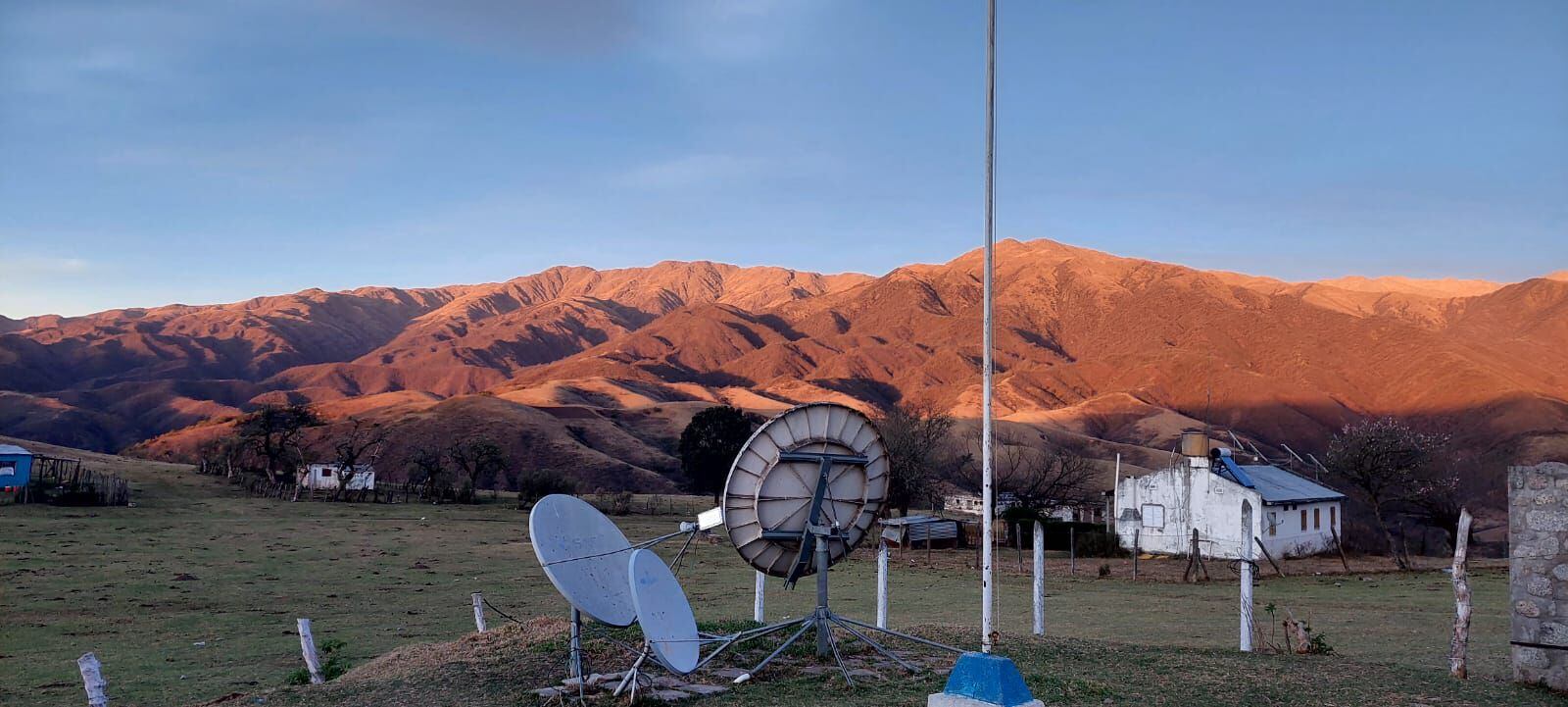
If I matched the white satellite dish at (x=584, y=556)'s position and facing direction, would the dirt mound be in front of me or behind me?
behind

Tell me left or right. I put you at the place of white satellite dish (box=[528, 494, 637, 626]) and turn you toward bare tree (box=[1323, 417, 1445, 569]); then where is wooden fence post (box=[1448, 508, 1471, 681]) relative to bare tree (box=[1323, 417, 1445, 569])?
right

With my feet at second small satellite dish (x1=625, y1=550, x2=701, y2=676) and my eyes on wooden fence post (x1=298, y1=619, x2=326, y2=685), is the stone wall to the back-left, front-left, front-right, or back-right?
back-right

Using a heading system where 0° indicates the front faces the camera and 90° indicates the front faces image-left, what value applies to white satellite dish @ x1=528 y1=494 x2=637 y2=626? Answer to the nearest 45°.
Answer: approximately 315°

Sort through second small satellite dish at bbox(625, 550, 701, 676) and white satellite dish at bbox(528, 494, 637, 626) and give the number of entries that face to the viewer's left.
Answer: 0

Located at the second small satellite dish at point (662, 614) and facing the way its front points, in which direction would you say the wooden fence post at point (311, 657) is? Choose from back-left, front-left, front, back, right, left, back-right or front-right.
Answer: back

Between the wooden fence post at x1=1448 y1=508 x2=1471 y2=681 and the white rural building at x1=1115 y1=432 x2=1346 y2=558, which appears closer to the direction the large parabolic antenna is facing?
the white rural building

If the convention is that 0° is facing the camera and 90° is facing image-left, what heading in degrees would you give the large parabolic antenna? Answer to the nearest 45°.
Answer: approximately 135°

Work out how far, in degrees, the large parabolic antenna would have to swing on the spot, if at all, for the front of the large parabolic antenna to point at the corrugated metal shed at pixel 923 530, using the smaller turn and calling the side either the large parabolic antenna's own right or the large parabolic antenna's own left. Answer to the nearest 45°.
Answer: approximately 45° to the large parabolic antenna's own right

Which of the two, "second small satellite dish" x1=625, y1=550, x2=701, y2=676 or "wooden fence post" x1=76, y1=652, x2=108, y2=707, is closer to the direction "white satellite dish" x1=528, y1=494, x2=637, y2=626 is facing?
the second small satellite dish
